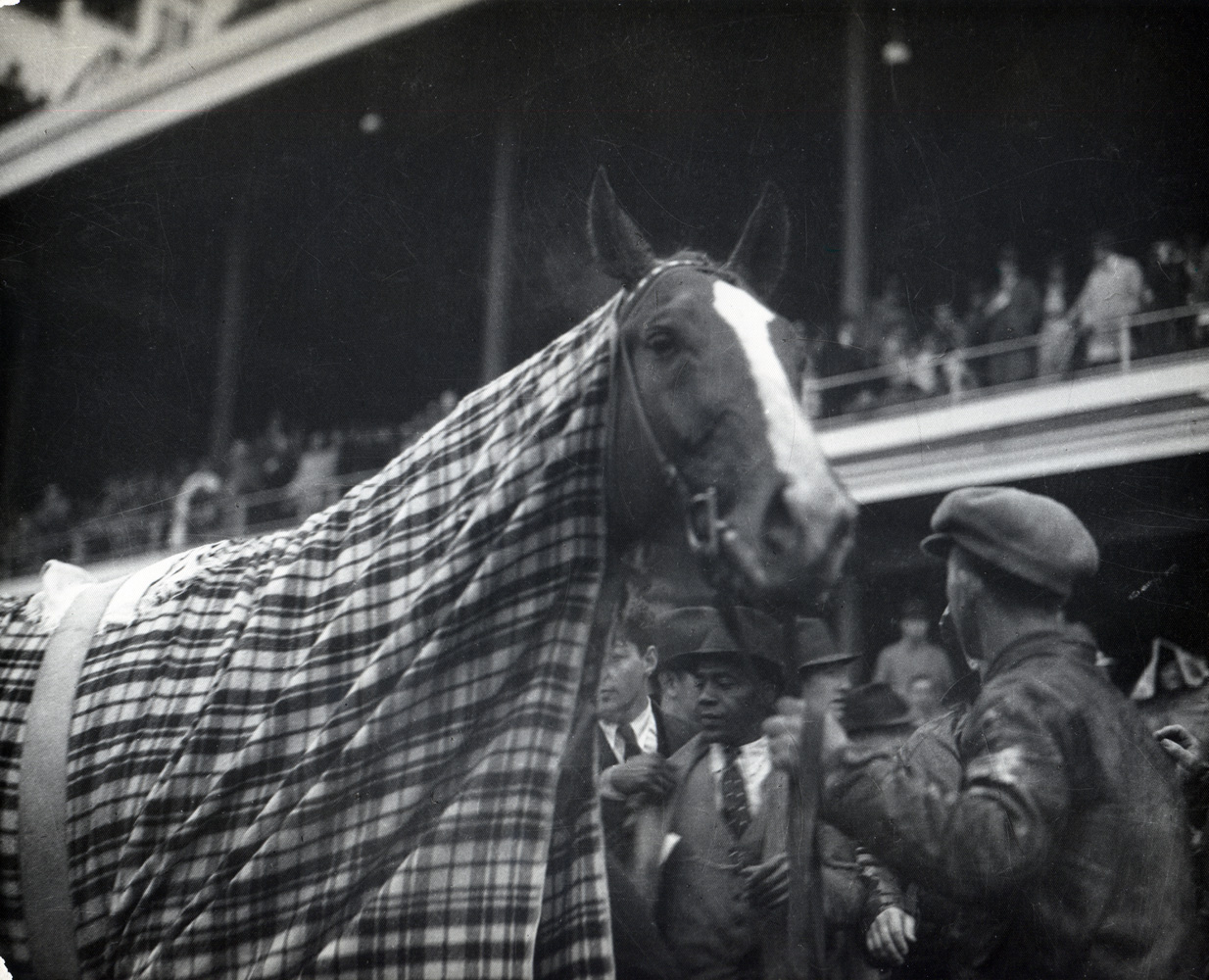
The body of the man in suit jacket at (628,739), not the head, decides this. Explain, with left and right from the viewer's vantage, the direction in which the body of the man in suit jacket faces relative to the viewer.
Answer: facing the viewer and to the left of the viewer

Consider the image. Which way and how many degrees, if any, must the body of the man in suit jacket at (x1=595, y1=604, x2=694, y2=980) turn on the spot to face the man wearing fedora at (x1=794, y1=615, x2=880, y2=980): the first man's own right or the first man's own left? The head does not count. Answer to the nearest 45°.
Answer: approximately 135° to the first man's own left
